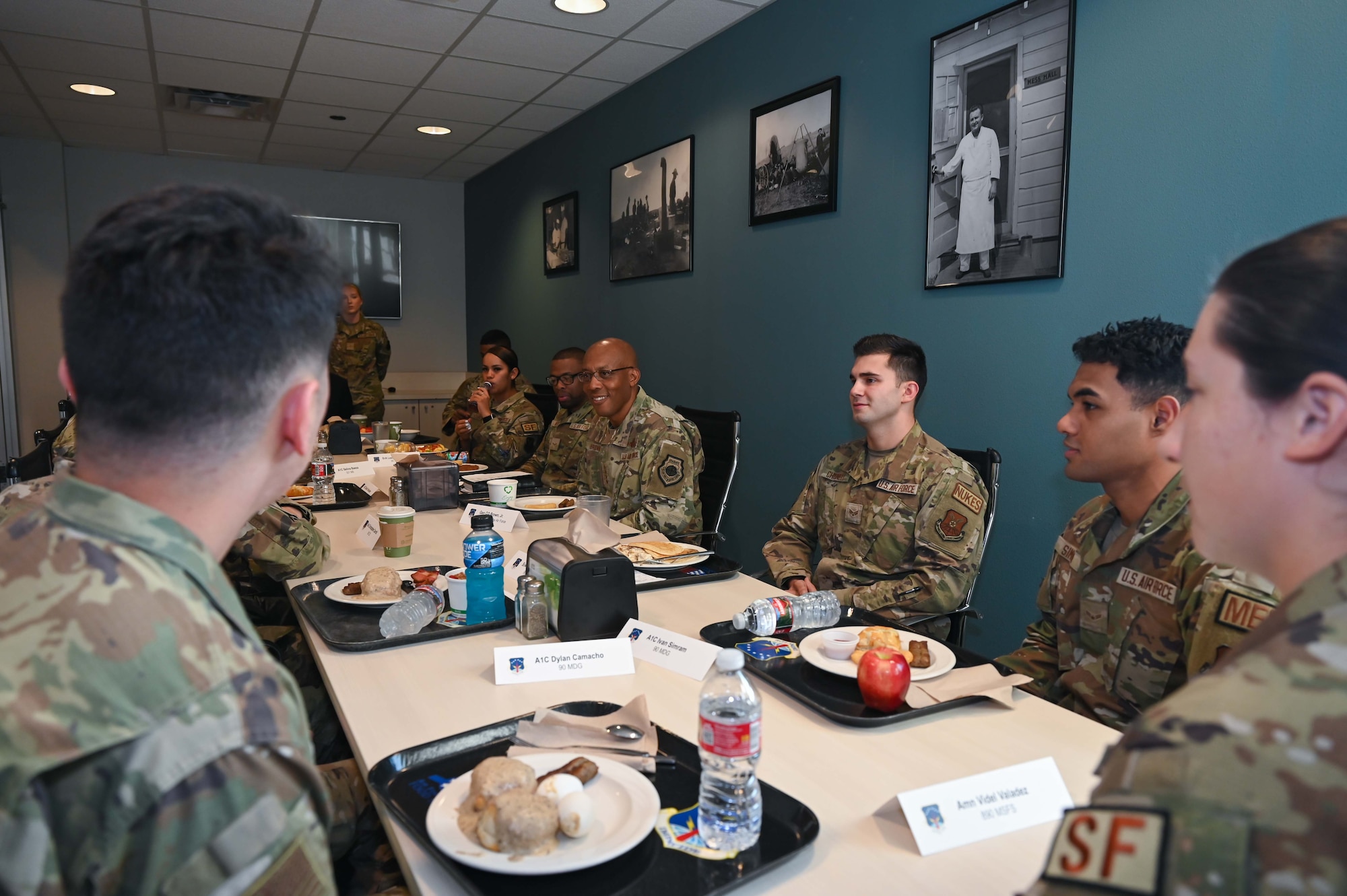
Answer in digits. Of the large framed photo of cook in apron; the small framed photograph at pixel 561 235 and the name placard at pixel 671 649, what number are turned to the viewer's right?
0

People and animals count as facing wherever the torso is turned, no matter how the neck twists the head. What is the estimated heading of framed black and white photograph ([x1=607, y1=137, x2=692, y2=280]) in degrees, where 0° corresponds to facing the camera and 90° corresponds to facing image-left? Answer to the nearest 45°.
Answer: approximately 45°

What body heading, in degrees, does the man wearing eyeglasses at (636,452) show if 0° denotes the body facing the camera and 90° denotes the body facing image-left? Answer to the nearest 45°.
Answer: approximately 45°

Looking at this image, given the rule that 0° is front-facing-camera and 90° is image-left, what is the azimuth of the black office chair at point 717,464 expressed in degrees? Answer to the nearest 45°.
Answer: approximately 45°

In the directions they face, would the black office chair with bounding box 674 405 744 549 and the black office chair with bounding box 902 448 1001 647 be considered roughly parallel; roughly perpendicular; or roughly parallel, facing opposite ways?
roughly parallel

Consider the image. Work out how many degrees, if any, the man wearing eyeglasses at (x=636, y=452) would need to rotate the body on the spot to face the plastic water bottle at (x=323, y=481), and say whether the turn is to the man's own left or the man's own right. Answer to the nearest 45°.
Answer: approximately 45° to the man's own right

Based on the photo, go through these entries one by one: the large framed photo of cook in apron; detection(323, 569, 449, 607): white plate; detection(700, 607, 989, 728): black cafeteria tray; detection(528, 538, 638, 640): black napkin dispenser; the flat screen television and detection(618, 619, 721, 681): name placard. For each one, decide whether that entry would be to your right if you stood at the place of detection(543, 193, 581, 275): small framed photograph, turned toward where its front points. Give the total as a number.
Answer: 1

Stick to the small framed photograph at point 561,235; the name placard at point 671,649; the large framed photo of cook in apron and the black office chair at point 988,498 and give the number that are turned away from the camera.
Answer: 0

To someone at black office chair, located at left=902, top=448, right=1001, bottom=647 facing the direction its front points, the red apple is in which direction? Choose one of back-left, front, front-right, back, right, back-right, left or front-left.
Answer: front-left

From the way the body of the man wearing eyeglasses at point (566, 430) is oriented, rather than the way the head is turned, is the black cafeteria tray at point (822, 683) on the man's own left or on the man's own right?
on the man's own left

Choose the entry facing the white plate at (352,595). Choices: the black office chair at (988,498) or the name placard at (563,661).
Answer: the black office chair

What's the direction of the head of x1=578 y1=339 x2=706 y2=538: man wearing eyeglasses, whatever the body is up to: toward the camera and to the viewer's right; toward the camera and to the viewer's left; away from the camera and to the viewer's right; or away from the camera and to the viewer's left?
toward the camera and to the viewer's left

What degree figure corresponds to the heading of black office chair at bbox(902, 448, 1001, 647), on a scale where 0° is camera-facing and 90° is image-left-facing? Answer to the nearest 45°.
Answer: approximately 45°

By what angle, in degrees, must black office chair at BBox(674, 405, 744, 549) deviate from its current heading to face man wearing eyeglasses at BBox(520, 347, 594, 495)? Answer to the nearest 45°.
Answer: approximately 90° to its right

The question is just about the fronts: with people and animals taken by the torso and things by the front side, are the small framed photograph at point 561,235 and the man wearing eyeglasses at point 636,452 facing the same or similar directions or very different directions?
same or similar directions

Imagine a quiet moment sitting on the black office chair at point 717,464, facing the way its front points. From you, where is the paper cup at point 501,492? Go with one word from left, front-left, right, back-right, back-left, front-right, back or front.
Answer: front
